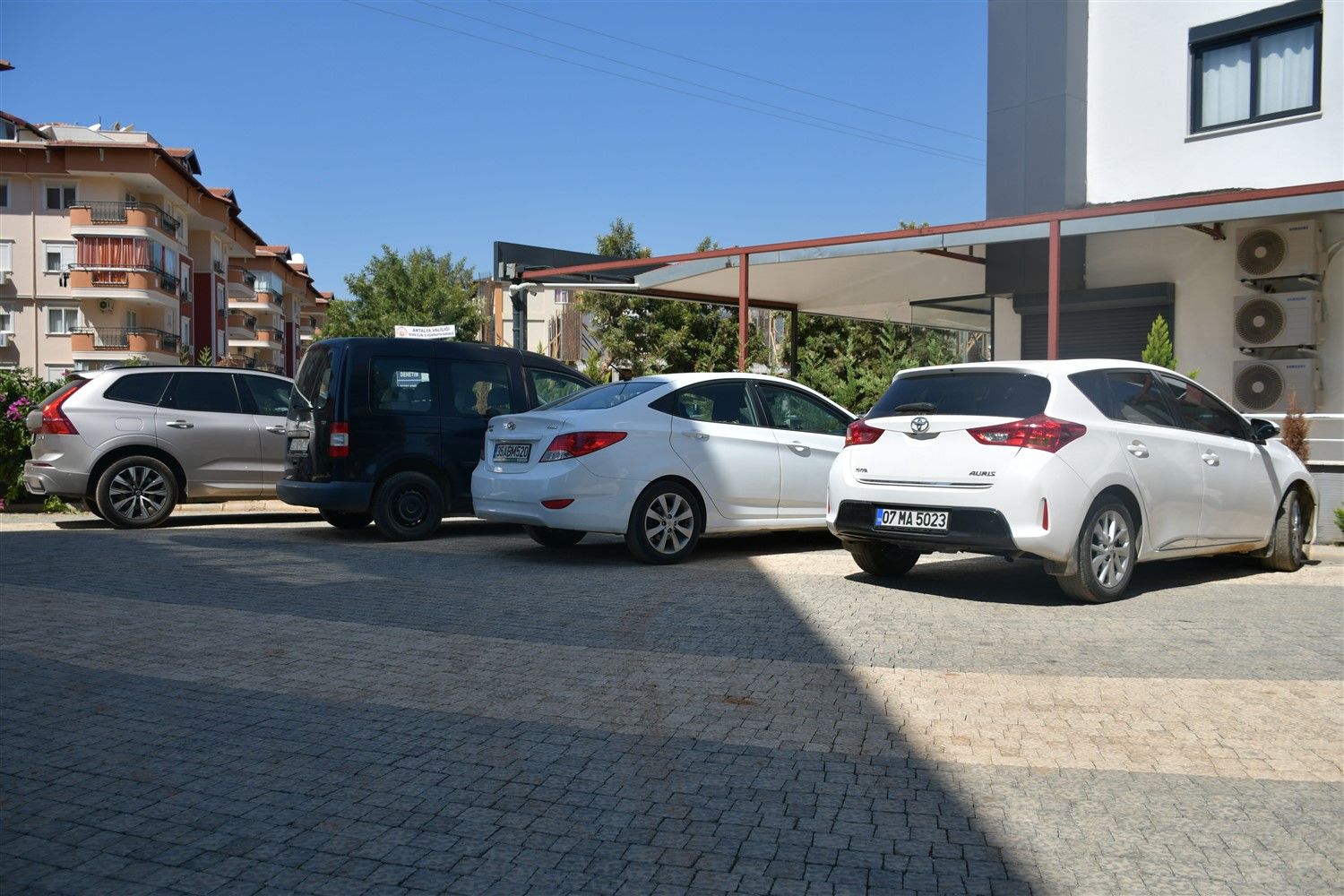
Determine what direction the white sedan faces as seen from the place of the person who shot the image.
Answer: facing away from the viewer and to the right of the viewer

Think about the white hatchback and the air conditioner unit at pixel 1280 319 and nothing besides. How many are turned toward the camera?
1

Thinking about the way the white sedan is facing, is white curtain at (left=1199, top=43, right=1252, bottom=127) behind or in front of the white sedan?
in front

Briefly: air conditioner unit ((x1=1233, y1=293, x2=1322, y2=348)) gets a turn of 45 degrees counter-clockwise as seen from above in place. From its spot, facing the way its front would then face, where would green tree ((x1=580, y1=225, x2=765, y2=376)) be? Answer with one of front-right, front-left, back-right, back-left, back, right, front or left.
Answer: back

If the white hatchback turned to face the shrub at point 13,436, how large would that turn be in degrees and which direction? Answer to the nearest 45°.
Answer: approximately 135° to its left

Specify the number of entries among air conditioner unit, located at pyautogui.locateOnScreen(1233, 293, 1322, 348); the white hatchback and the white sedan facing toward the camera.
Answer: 1

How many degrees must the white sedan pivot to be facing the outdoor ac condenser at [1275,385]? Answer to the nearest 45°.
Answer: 0° — it already faces it

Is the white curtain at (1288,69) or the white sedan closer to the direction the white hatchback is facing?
the white curtain

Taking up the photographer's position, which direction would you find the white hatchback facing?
facing away from the viewer and to the right of the viewer

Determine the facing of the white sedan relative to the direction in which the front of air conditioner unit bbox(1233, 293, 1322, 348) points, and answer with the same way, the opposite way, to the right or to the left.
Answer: the opposite way
